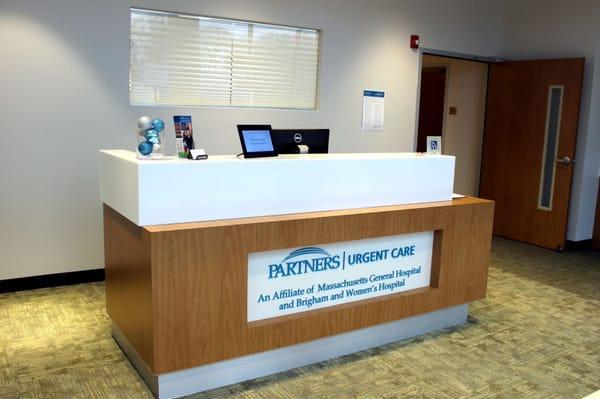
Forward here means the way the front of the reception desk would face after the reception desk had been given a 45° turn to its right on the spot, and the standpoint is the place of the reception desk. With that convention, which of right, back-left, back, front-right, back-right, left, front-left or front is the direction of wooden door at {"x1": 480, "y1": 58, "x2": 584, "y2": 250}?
back-left

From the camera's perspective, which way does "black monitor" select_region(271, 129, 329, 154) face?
away from the camera

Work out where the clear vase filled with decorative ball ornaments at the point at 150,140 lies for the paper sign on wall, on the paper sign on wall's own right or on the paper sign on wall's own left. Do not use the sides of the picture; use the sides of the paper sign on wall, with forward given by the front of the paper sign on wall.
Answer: on the paper sign on wall's own right

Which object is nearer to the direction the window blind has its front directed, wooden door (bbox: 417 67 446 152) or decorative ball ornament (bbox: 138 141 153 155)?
the decorative ball ornament

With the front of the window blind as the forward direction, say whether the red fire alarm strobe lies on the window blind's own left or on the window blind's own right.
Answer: on the window blind's own left

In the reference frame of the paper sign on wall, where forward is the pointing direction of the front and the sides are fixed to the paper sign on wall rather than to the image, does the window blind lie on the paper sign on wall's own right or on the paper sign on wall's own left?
on the paper sign on wall's own right

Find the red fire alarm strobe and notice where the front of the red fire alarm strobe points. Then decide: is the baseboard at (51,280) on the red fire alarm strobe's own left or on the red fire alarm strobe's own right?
on the red fire alarm strobe's own right

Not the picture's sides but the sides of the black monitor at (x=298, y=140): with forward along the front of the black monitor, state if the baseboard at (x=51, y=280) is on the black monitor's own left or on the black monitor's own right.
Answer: on the black monitor's own left

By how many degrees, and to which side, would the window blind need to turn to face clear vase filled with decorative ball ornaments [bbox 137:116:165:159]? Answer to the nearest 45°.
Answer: approximately 45° to its right

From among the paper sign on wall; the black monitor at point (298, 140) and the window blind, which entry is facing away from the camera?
the black monitor

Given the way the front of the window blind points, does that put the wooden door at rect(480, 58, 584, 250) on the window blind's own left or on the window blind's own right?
on the window blind's own left

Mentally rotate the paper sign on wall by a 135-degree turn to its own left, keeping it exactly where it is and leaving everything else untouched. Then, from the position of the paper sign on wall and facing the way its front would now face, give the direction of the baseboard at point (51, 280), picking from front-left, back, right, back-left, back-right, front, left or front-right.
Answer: back-left
